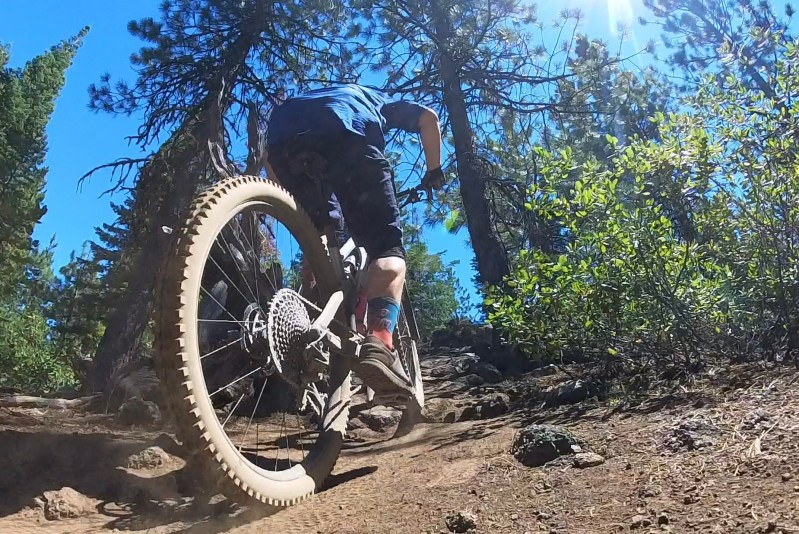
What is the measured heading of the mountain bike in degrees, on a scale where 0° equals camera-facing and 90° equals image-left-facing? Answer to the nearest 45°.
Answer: approximately 225°

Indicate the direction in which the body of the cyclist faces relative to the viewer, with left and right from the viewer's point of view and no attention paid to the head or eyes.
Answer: facing away from the viewer and to the right of the viewer

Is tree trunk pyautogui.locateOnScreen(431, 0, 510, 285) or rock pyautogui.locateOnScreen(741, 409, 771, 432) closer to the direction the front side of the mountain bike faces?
the tree trunk

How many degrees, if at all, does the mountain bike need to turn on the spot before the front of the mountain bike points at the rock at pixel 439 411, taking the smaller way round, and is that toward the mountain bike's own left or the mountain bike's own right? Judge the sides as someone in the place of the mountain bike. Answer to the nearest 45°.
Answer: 0° — it already faces it

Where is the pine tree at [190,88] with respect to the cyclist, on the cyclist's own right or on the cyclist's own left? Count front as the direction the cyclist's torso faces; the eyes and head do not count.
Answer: on the cyclist's own left

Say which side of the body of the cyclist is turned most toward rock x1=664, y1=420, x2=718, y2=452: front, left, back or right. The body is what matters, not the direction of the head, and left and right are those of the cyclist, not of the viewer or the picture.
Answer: right

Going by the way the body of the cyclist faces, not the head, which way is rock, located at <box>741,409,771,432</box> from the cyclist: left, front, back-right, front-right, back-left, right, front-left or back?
right

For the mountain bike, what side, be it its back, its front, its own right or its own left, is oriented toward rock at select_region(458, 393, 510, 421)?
front

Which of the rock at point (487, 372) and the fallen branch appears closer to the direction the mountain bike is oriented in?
the rock

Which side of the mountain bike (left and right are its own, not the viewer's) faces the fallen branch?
left

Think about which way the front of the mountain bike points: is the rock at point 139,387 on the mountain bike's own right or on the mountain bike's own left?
on the mountain bike's own left
